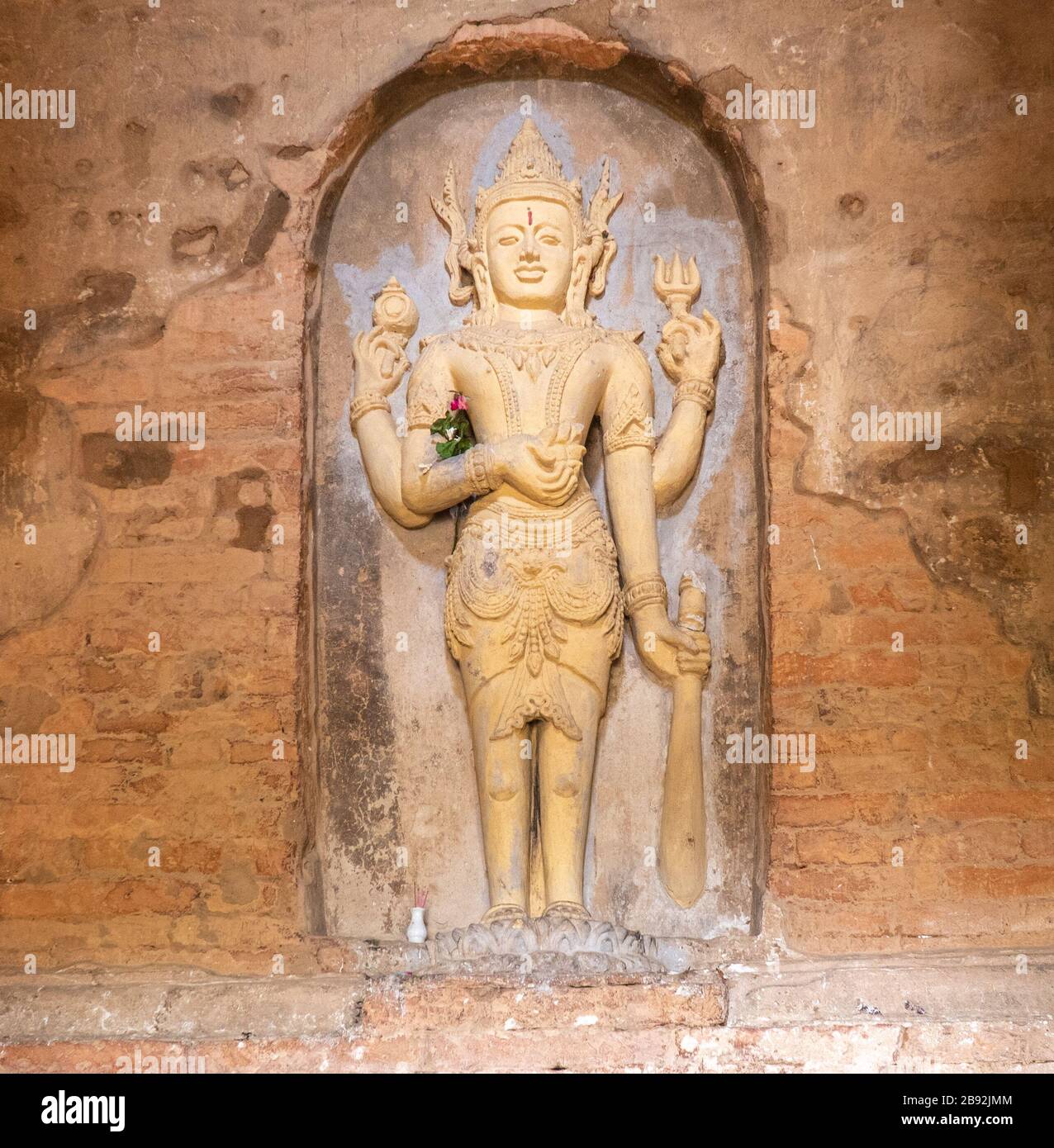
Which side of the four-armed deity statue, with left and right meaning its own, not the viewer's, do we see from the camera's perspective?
front
